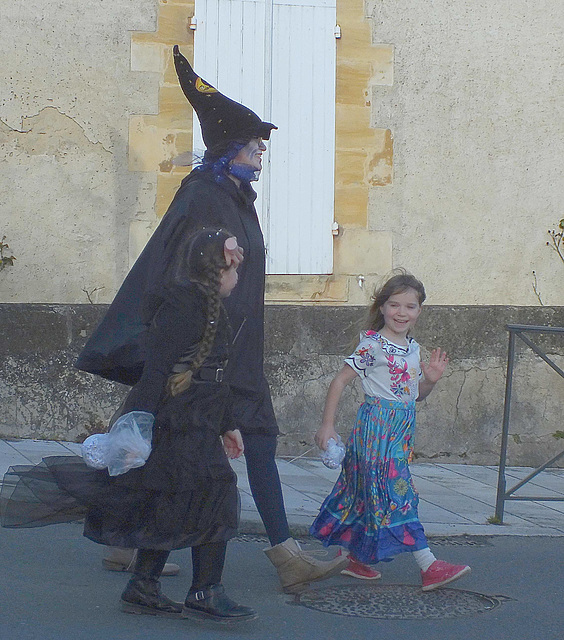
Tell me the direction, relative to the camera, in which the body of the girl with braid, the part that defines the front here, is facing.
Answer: to the viewer's right

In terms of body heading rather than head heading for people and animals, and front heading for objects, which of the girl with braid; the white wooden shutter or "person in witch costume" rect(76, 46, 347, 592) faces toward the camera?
the white wooden shutter

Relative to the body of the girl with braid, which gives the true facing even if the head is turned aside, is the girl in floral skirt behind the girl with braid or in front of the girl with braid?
in front

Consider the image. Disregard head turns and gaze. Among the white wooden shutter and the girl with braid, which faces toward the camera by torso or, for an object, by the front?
the white wooden shutter

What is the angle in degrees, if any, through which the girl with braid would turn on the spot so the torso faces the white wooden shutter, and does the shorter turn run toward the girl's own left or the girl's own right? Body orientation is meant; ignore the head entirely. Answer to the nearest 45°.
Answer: approximately 90° to the girl's own left

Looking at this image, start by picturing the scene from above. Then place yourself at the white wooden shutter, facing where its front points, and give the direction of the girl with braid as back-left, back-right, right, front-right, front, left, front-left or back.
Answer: front

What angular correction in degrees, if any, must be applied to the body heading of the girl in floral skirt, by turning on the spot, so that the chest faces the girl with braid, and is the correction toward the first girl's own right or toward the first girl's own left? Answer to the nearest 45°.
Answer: approximately 90° to the first girl's own right

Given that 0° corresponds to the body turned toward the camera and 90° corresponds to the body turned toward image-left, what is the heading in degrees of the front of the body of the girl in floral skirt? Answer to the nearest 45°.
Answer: approximately 315°

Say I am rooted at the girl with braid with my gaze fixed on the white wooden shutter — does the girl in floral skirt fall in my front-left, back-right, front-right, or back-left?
front-right

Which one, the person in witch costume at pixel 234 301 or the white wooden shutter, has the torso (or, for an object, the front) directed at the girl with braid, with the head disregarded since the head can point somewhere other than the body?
the white wooden shutter

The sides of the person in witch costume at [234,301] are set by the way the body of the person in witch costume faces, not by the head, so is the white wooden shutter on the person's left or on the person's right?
on the person's left

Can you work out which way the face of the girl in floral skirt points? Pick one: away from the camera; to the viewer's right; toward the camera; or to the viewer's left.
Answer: toward the camera

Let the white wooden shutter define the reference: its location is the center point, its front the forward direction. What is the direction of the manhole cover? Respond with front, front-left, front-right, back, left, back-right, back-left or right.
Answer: front

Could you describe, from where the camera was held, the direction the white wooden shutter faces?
facing the viewer

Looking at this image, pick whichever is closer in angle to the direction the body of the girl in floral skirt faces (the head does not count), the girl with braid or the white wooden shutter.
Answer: the girl with braid

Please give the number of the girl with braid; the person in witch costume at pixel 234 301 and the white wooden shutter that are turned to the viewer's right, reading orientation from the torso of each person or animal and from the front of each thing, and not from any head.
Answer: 2

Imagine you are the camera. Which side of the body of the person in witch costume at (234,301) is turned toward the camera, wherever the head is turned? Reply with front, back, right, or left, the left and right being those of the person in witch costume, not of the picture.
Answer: right

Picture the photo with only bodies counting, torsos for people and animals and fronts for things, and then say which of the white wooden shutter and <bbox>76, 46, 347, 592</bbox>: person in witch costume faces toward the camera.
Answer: the white wooden shutter
